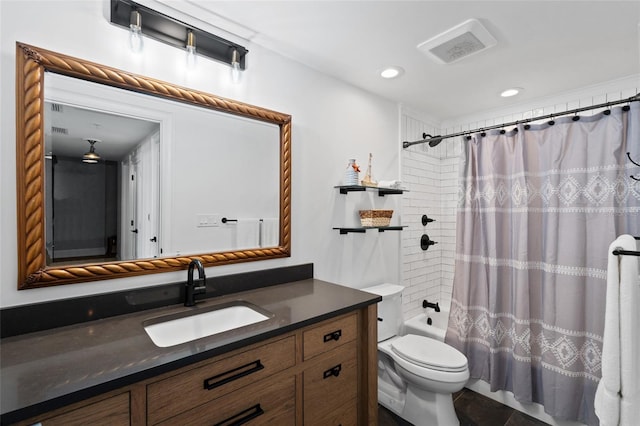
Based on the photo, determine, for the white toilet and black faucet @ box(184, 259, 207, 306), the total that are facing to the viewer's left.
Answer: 0

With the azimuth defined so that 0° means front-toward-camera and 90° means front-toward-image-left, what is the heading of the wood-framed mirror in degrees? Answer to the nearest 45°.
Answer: approximately 315°

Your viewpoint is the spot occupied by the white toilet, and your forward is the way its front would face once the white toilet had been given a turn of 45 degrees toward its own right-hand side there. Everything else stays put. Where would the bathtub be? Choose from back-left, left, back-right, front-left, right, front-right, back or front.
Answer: back

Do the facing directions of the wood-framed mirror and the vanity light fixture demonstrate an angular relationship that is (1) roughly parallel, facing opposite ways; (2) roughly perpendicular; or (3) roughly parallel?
roughly parallel

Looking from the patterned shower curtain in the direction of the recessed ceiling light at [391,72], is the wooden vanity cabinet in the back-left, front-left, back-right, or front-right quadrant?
front-left

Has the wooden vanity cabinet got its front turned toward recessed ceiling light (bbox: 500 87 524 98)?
no

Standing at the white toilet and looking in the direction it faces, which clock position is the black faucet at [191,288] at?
The black faucet is roughly at 3 o'clock from the white toilet.

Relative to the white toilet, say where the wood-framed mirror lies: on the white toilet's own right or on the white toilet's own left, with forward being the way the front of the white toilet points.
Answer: on the white toilet's own right

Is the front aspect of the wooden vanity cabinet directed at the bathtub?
no

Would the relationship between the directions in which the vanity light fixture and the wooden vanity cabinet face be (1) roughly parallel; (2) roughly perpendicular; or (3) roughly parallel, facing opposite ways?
roughly parallel

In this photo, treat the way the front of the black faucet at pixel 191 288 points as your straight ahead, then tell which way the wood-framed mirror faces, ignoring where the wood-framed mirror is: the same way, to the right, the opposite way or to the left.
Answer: the same way

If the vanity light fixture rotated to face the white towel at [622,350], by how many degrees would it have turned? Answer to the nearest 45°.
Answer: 0° — it already faces it
